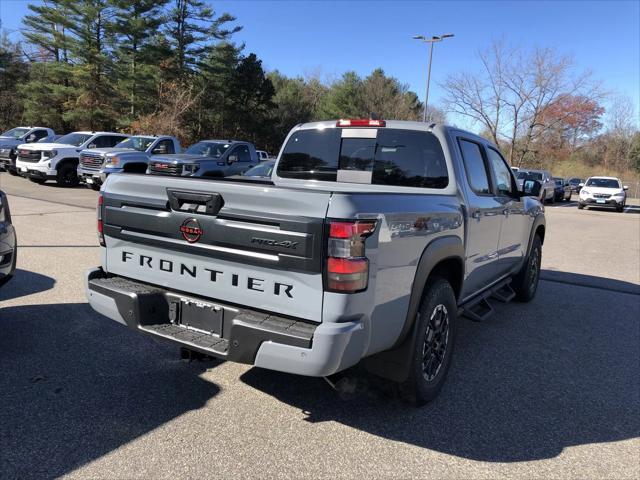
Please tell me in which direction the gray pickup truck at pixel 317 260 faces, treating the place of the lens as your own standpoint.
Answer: facing away from the viewer and to the right of the viewer

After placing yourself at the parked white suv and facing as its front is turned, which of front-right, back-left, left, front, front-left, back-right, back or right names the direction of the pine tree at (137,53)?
right

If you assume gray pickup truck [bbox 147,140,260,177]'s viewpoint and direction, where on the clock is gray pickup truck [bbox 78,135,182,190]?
gray pickup truck [bbox 78,135,182,190] is roughly at 2 o'clock from gray pickup truck [bbox 147,140,260,177].

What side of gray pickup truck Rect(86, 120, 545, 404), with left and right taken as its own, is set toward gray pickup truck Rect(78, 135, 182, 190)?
left

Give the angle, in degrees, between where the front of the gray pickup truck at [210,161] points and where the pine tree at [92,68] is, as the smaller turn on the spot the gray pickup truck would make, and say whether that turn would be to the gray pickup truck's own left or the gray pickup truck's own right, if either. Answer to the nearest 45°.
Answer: approximately 135° to the gray pickup truck's own right

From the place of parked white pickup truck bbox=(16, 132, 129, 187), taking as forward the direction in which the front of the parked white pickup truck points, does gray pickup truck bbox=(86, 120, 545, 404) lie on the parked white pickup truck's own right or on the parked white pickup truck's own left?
on the parked white pickup truck's own left

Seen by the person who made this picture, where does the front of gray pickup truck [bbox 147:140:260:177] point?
facing the viewer and to the left of the viewer

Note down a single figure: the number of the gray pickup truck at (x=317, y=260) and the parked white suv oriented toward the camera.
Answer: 1

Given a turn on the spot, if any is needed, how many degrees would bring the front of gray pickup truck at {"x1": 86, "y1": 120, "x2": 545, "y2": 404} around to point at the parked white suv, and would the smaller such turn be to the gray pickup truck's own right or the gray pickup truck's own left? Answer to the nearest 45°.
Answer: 0° — it already faces it

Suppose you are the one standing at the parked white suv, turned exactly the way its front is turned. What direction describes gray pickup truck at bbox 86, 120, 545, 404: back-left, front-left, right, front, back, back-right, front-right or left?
front

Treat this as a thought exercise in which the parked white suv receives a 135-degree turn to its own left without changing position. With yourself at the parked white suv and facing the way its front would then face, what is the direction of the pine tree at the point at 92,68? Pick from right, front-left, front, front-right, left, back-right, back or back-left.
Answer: back-left

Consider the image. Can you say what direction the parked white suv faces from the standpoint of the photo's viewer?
facing the viewer

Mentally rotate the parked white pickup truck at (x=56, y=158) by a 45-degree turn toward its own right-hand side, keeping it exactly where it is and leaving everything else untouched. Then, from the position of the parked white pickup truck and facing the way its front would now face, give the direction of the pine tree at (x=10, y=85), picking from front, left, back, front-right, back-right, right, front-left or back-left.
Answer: right

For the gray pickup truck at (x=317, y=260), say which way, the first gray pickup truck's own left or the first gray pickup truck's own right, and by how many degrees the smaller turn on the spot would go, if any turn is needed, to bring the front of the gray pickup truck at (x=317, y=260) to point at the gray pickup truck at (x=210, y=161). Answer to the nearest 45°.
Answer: approximately 45° to the first gray pickup truck's own left

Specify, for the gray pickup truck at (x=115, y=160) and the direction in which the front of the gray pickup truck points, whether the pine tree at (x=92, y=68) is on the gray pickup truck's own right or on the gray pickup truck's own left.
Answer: on the gray pickup truck's own right
